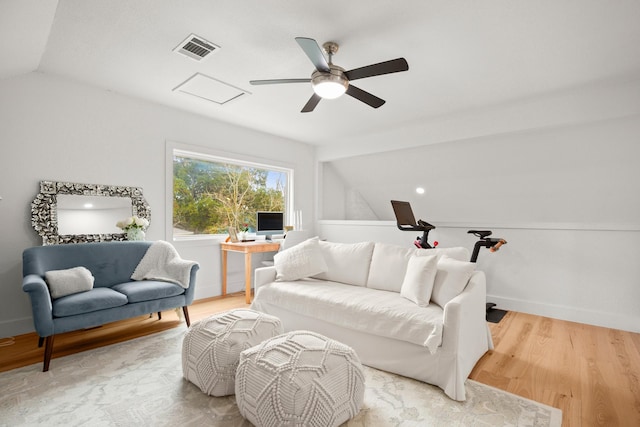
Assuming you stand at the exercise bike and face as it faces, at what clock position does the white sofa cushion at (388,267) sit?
The white sofa cushion is roughly at 8 o'clock from the exercise bike.

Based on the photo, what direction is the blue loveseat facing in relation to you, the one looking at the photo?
facing the viewer and to the right of the viewer

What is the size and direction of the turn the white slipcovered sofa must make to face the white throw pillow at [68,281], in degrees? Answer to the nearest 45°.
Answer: approximately 45° to its right

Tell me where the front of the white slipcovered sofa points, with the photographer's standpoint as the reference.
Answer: facing the viewer and to the left of the viewer

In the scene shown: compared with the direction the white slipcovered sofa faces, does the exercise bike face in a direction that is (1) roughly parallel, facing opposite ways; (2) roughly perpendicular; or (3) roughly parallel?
roughly perpendicular

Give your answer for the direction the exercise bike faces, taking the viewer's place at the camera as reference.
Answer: facing away from the viewer and to the left of the viewer

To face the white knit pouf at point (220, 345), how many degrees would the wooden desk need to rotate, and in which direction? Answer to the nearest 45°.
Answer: approximately 45° to its right

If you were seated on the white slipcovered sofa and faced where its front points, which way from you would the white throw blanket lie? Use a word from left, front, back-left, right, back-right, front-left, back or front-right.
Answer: front-right

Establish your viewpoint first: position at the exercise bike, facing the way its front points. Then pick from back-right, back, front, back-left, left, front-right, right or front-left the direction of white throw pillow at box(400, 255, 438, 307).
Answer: back-left

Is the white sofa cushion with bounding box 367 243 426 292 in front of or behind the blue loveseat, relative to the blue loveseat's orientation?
in front
